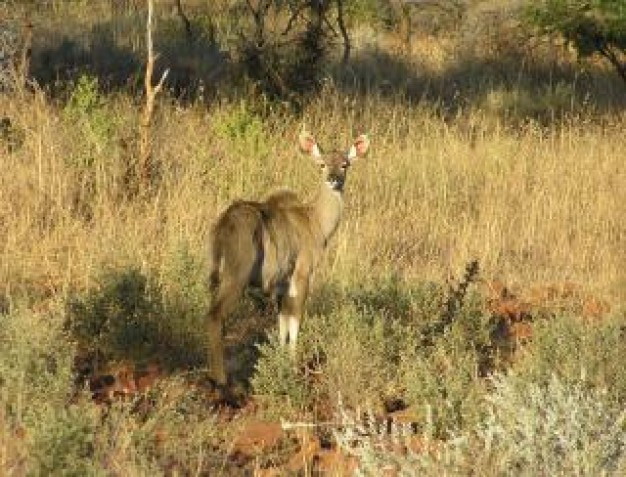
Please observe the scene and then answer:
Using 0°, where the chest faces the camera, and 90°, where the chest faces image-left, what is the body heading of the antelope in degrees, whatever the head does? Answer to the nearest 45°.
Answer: approximately 225°

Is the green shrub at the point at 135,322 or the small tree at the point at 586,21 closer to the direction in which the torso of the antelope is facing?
the small tree

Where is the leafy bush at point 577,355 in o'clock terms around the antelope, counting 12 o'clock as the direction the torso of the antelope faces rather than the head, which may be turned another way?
The leafy bush is roughly at 2 o'clock from the antelope.

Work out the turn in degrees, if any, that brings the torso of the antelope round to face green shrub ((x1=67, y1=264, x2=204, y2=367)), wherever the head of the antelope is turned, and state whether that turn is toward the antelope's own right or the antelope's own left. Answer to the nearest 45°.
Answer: approximately 135° to the antelope's own left

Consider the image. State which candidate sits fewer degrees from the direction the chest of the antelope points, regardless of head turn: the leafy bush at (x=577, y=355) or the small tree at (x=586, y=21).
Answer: the small tree
